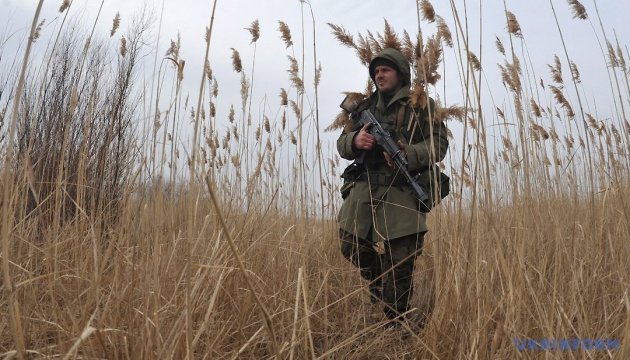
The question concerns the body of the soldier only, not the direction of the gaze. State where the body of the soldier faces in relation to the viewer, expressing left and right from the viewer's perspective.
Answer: facing the viewer and to the left of the viewer
